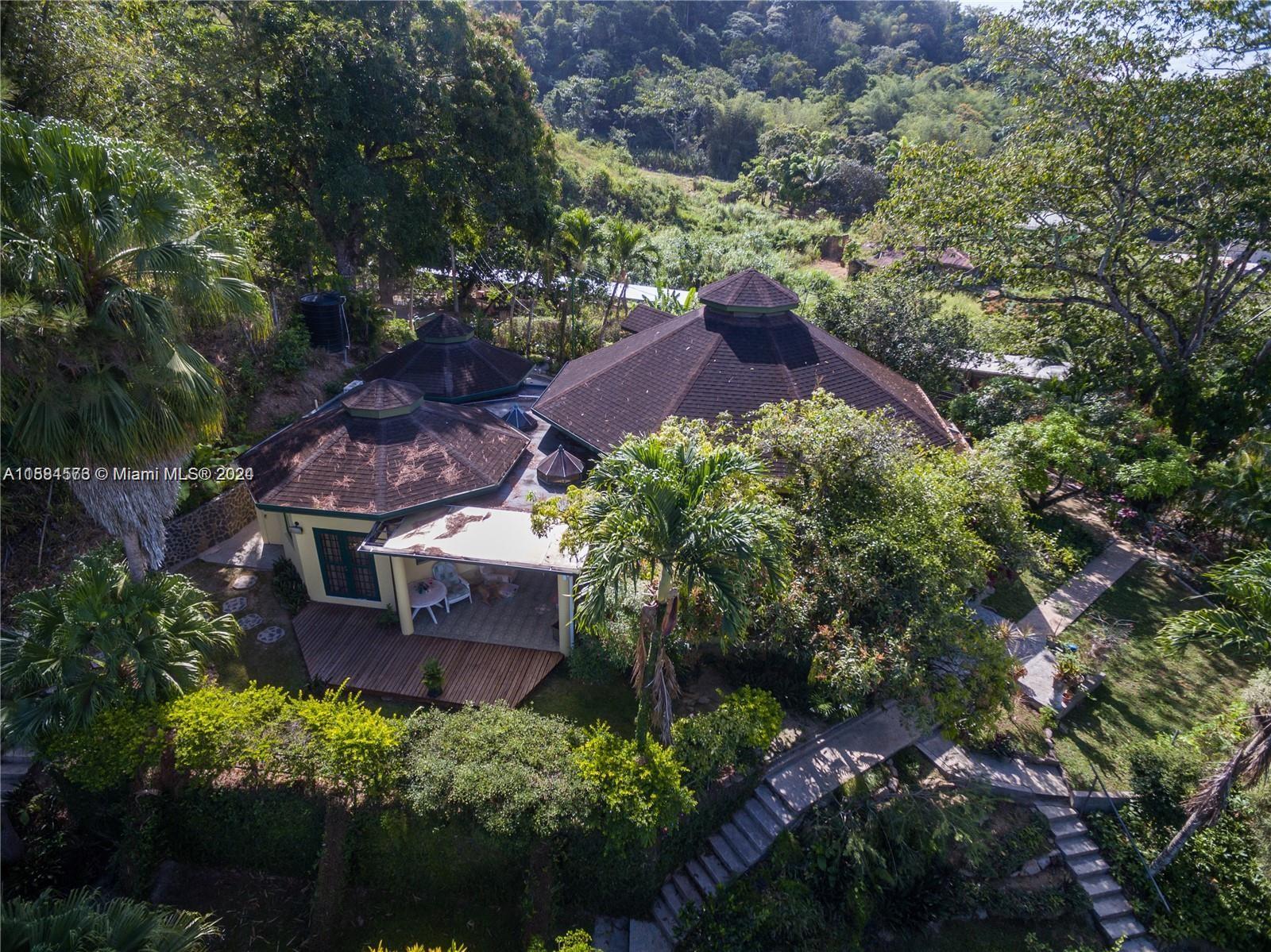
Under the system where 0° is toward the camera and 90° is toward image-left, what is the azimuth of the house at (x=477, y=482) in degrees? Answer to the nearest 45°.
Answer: approximately 0°

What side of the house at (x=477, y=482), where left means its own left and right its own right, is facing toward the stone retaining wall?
right

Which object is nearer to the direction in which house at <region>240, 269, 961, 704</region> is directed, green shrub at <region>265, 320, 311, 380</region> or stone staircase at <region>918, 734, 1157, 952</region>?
the stone staircase

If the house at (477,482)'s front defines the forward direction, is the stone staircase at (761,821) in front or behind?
in front

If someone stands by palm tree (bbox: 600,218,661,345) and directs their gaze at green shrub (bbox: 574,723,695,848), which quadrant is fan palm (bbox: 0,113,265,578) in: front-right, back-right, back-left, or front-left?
front-right

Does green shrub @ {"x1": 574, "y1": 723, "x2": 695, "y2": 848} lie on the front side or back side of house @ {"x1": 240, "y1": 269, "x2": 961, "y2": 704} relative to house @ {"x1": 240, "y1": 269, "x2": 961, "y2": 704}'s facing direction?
on the front side

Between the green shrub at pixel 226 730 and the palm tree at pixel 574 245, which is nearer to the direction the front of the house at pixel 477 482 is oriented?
the green shrub

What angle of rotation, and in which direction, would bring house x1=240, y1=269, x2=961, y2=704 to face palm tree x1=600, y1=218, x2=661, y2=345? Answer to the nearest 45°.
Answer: approximately 180°

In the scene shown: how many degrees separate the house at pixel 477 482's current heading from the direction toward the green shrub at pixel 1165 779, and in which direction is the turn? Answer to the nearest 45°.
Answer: approximately 45° to its left

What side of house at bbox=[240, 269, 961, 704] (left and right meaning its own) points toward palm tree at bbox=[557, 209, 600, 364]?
back

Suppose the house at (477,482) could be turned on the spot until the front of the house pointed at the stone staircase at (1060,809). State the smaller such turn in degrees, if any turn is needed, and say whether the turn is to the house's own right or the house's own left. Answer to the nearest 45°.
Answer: approximately 45° to the house's own left
